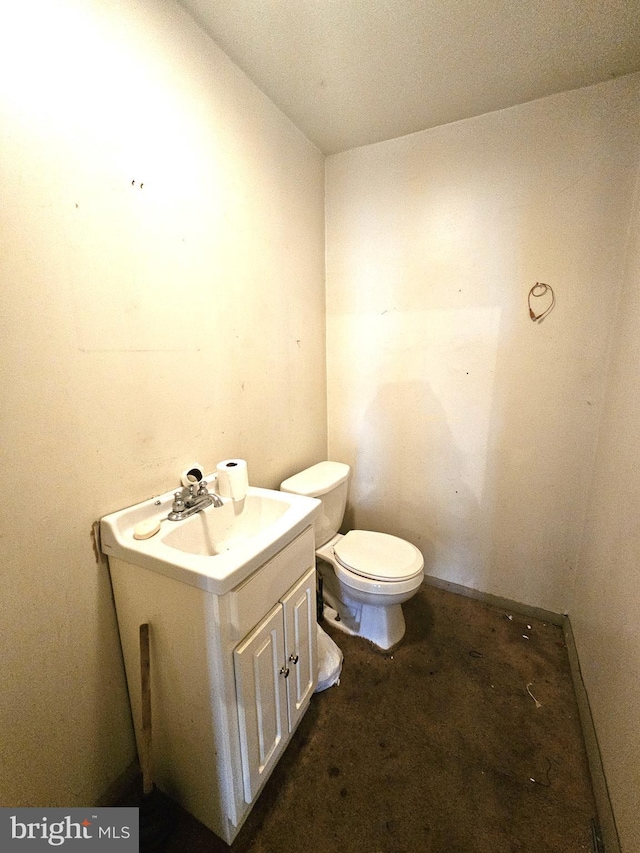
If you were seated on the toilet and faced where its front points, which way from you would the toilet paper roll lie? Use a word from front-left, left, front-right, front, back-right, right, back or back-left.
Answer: right

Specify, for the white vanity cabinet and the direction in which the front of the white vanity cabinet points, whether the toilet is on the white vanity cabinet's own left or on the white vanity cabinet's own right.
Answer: on the white vanity cabinet's own left

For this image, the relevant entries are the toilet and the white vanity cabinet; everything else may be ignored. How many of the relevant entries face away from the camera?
0

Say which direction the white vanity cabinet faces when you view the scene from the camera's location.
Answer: facing the viewer and to the right of the viewer

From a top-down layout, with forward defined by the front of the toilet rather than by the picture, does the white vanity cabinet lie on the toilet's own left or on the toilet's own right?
on the toilet's own right

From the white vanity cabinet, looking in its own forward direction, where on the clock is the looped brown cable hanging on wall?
The looped brown cable hanging on wall is roughly at 10 o'clock from the white vanity cabinet.
